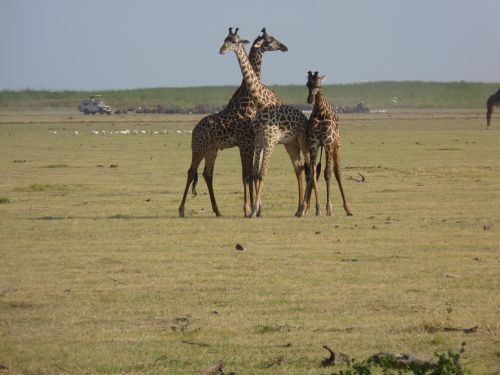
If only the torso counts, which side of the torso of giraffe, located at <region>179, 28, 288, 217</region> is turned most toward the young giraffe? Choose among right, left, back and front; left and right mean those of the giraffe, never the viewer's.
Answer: front

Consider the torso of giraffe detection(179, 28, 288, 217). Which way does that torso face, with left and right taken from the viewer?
facing to the right of the viewer

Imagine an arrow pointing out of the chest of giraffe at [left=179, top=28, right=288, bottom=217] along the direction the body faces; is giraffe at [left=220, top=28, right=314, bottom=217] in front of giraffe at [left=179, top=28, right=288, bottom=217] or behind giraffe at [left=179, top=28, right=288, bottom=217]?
in front
